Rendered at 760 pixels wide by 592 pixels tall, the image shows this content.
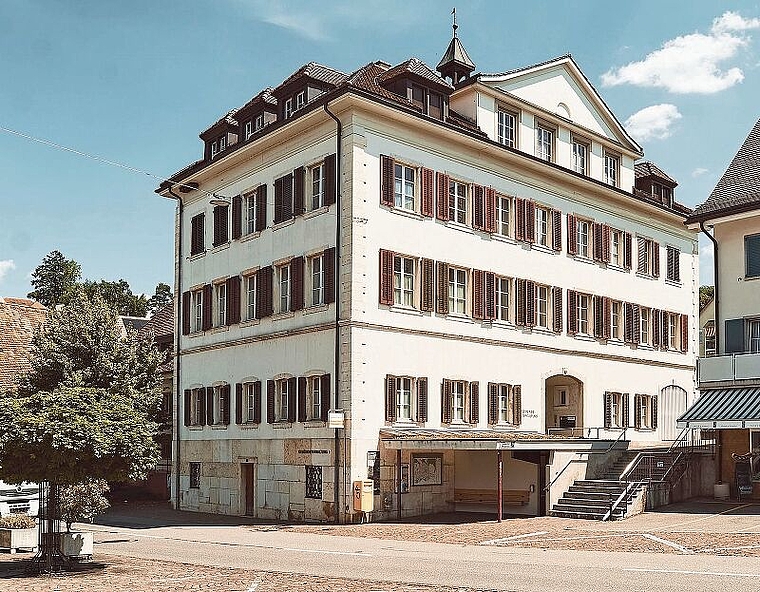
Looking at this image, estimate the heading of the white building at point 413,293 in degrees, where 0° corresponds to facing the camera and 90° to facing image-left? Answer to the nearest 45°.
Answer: approximately 315°

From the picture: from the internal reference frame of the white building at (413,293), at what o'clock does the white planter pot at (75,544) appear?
The white planter pot is roughly at 2 o'clock from the white building.

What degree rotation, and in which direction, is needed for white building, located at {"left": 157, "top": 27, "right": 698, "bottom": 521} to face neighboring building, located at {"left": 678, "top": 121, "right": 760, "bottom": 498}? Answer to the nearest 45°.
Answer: approximately 45° to its left
